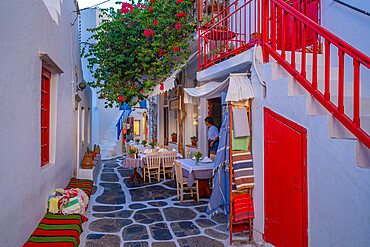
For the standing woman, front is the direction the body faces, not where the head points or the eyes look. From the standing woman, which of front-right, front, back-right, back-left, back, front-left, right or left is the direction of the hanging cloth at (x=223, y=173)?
left

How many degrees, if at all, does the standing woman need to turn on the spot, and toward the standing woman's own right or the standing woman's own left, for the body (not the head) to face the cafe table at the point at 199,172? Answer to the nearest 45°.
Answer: approximately 90° to the standing woman's own left

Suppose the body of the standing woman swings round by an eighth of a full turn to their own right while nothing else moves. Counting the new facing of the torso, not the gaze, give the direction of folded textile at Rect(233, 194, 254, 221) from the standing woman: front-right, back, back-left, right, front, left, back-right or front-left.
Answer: back-left

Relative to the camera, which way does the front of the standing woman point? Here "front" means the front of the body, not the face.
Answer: to the viewer's left

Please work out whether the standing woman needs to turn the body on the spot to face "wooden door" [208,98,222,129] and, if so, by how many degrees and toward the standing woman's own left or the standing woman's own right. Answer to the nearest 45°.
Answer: approximately 90° to the standing woman's own right

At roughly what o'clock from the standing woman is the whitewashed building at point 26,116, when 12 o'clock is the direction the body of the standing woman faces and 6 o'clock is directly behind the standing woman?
The whitewashed building is roughly at 10 o'clock from the standing woman.

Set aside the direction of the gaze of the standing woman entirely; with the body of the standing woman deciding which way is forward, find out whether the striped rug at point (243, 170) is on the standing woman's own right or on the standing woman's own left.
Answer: on the standing woman's own left

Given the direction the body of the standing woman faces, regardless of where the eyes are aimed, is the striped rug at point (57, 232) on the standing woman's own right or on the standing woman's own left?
on the standing woman's own left
